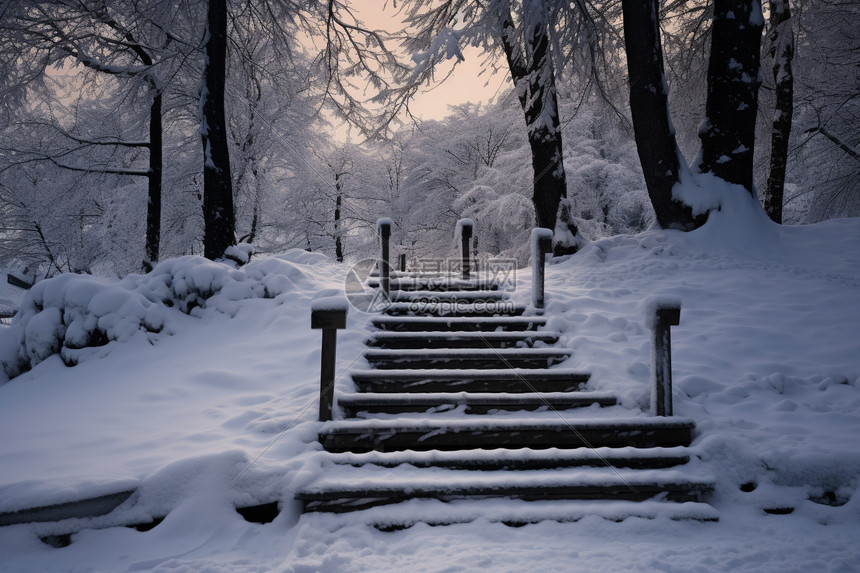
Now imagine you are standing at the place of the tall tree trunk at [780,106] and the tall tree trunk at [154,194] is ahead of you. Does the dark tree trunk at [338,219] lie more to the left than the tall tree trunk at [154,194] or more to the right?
right

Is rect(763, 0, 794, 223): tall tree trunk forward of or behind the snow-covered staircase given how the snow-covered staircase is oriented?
behind

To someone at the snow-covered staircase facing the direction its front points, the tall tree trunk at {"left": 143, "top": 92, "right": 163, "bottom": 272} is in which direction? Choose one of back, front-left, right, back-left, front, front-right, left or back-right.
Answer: back-right

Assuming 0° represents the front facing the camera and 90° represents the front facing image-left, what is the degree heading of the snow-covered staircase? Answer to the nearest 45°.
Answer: approximately 0°

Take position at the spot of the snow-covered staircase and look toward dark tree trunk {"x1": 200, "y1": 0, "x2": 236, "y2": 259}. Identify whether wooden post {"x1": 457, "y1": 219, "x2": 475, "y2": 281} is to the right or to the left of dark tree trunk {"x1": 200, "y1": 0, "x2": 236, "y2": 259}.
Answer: right

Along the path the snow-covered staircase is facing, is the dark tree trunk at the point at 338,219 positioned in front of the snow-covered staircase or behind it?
behind

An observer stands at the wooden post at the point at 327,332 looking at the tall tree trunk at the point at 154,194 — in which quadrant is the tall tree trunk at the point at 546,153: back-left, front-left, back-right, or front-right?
front-right

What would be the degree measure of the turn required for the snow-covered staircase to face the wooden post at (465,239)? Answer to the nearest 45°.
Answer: approximately 180°

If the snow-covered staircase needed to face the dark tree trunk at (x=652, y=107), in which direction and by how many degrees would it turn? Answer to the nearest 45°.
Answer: approximately 135° to its left

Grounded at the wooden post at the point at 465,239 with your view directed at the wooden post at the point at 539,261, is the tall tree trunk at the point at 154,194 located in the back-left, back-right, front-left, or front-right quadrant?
back-right
